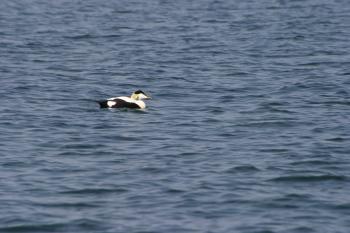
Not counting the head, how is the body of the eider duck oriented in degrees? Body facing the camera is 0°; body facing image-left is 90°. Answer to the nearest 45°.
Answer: approximately 270°
